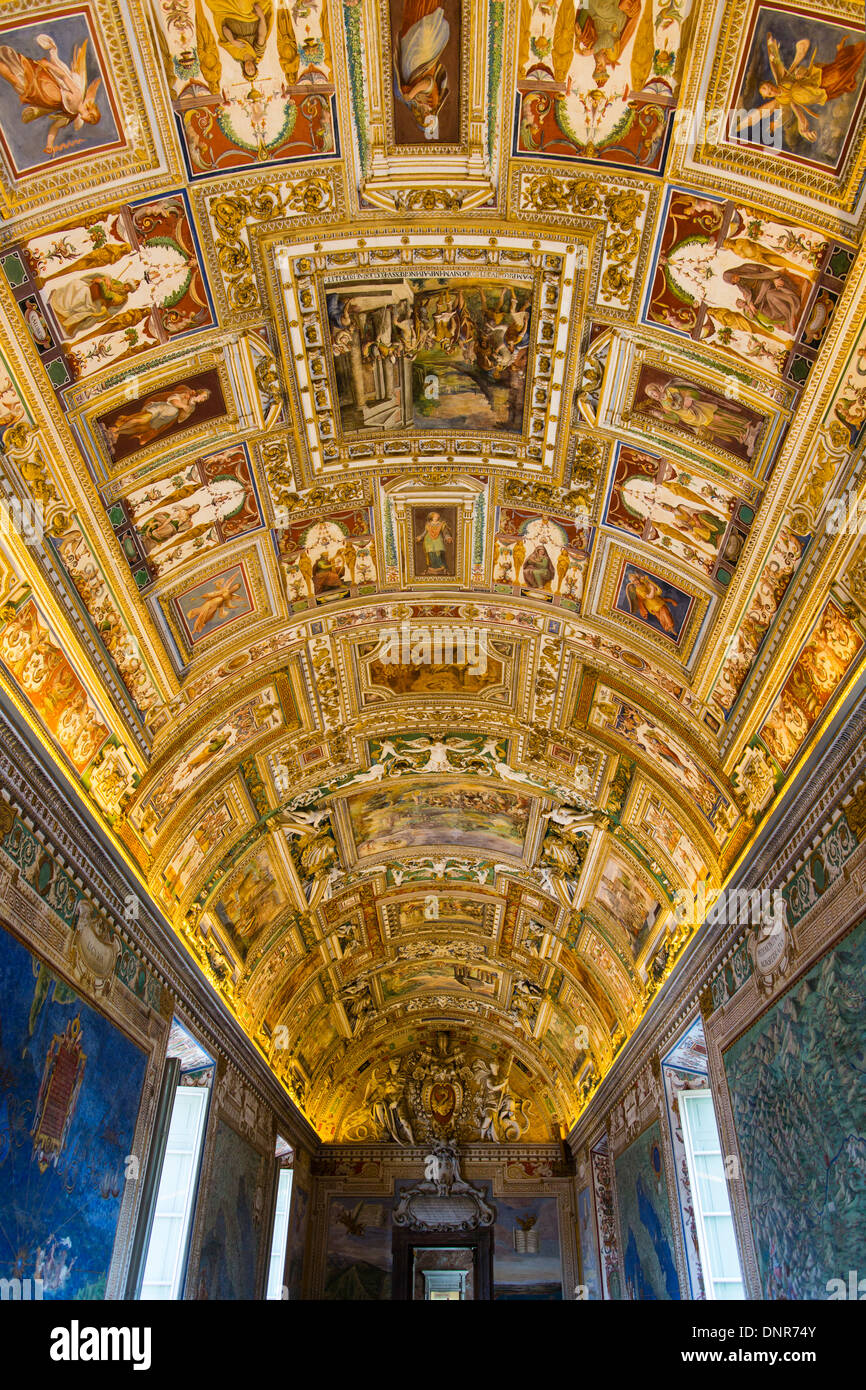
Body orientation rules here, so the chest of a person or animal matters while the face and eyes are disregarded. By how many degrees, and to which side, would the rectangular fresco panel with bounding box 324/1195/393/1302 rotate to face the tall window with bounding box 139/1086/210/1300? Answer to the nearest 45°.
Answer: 0° — it already faces it

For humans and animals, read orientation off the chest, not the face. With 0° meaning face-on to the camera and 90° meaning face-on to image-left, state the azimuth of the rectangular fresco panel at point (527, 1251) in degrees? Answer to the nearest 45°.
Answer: approximately 0°

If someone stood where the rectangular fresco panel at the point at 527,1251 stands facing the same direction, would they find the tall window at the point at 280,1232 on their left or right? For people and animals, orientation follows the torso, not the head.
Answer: on their right

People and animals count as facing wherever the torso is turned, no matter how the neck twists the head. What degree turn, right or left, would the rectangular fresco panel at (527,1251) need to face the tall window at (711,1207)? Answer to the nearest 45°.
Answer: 0° — it already faces it

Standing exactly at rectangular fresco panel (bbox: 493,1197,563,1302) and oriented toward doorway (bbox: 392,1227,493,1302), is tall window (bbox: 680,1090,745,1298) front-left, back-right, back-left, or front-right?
back-left

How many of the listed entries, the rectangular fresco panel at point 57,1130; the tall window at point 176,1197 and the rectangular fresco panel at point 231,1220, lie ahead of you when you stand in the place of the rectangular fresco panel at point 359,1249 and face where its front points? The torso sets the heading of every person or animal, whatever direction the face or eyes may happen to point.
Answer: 3

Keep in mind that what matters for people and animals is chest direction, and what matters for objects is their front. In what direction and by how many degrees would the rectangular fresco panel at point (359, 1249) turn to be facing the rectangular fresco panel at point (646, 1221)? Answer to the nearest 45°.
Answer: approximately 45° to its left

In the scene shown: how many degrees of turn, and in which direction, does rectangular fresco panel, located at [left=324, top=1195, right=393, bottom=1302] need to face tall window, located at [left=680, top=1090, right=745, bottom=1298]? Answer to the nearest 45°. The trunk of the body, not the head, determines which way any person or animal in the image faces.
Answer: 0° — it already faces it

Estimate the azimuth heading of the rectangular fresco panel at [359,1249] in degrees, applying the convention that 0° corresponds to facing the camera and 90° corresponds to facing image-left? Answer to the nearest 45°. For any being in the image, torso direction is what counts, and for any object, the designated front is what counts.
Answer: approximately 0°

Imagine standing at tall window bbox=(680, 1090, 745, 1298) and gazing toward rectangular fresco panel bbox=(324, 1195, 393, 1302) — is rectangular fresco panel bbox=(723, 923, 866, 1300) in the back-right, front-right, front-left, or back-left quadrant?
back-left

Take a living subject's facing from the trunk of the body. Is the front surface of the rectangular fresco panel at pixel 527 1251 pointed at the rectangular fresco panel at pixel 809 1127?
yes
